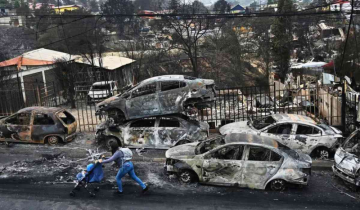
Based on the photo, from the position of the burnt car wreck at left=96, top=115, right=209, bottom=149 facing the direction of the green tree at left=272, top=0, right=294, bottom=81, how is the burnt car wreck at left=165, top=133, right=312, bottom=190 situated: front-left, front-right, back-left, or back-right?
back-right

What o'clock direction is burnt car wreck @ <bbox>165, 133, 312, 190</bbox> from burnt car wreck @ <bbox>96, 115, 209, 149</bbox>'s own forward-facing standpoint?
burnt car wreck @ <bbox>165, 133, 312, 190</bbox> is roughly at 8 o'clock from burnt car wreck @ <bbox>96, 115, 209, 149</bbox>.

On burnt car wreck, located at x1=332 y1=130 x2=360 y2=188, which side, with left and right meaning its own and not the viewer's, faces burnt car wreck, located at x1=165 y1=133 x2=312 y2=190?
front

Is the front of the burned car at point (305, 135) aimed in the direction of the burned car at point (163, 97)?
yes

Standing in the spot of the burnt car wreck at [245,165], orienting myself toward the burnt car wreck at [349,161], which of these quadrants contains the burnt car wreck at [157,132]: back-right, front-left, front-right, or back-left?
back-left

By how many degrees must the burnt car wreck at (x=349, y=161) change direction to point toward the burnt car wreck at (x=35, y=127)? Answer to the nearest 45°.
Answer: approximately 45° to its right

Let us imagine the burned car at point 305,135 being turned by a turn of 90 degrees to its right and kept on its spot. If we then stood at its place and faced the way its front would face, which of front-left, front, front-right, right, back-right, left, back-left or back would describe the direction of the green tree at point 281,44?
front

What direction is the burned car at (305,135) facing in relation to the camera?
to the viewer's left

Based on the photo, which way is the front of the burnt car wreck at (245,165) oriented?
to the viewer's left

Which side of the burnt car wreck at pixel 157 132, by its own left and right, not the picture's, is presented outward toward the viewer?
left

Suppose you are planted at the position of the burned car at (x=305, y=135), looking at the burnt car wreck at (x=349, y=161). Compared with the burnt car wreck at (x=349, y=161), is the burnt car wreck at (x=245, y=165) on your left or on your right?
right
